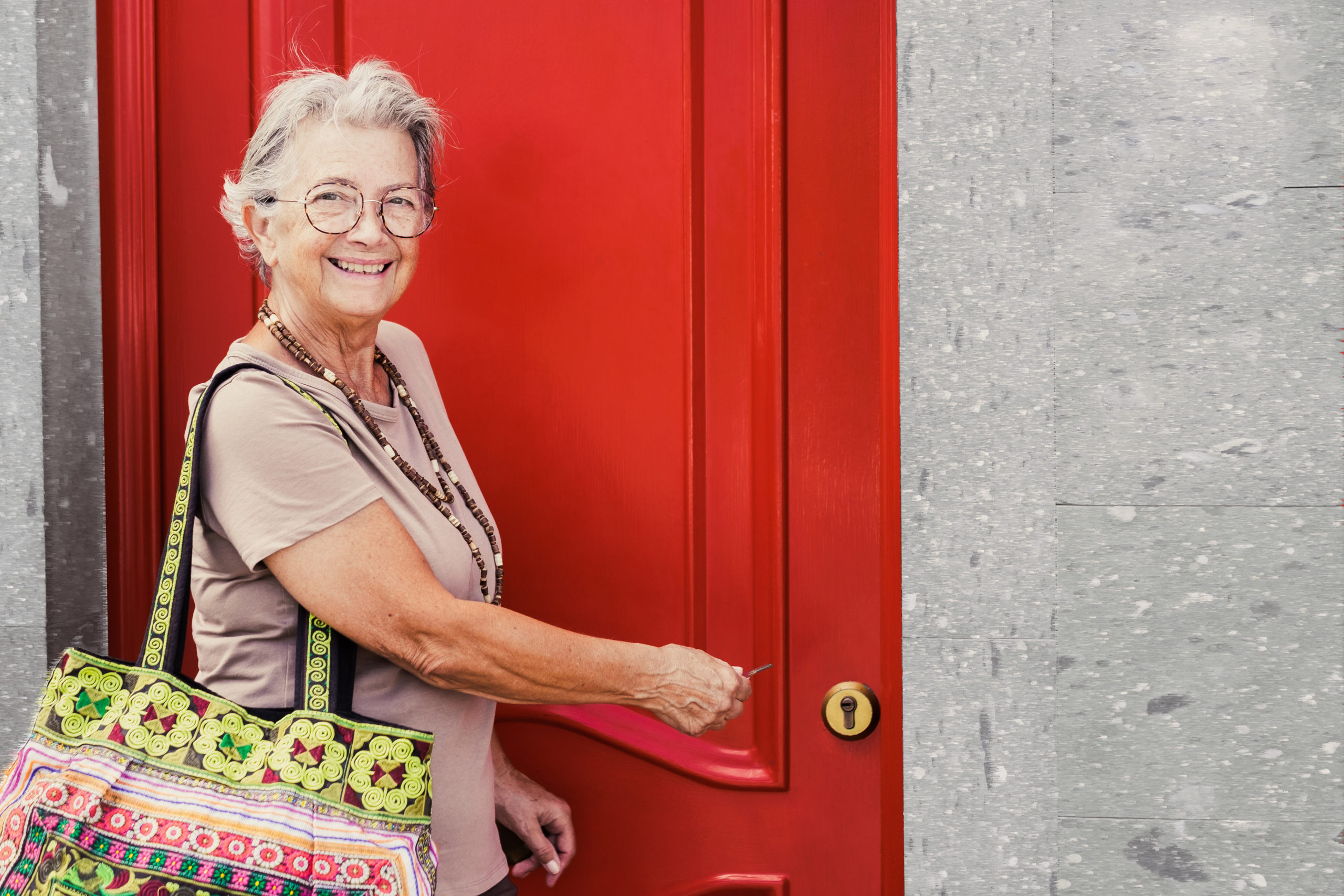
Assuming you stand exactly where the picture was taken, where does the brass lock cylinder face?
facing the viewer
